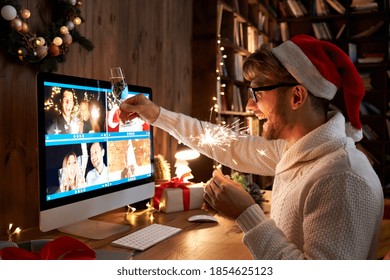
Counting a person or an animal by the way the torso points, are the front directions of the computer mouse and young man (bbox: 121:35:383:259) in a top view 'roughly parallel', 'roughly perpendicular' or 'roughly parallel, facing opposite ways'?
roughly parallel

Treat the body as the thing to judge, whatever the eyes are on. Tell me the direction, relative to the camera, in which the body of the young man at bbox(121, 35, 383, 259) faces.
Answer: to the viewer's left

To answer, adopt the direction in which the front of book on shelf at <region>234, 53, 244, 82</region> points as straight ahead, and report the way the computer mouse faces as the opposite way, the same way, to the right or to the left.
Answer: to the right

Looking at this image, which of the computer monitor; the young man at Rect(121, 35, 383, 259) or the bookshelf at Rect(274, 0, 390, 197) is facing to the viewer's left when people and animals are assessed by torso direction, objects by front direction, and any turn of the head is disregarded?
the young man

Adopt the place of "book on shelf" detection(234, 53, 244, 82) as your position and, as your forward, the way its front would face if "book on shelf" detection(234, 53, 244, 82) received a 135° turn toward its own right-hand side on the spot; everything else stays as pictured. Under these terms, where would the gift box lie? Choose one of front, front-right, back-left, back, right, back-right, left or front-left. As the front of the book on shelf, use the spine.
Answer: back-left

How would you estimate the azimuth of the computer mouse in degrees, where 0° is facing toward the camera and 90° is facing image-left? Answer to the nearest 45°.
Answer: approximately 90°

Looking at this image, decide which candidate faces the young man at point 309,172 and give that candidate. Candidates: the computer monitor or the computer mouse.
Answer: the computer monitor

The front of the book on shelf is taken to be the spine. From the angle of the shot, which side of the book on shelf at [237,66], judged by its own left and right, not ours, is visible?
front

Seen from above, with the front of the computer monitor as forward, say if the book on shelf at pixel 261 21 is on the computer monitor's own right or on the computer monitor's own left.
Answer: on the computer monitor's own left

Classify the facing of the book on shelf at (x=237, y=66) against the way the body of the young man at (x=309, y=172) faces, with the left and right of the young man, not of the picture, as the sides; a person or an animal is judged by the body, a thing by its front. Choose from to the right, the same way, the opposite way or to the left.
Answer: to the left

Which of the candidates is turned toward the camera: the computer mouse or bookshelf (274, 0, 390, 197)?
the bookshelf

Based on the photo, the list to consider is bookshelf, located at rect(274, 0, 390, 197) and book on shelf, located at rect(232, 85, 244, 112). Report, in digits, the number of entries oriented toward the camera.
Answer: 2

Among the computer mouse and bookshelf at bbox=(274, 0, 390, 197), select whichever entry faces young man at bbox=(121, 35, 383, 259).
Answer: the bookshelf

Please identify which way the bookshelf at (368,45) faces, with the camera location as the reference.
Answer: facing the viewer

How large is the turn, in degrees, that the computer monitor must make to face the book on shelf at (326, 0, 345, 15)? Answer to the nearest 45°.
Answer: approximately 90° to its left

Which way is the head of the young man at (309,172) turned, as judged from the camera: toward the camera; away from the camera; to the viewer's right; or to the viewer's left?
to the viewer's left
